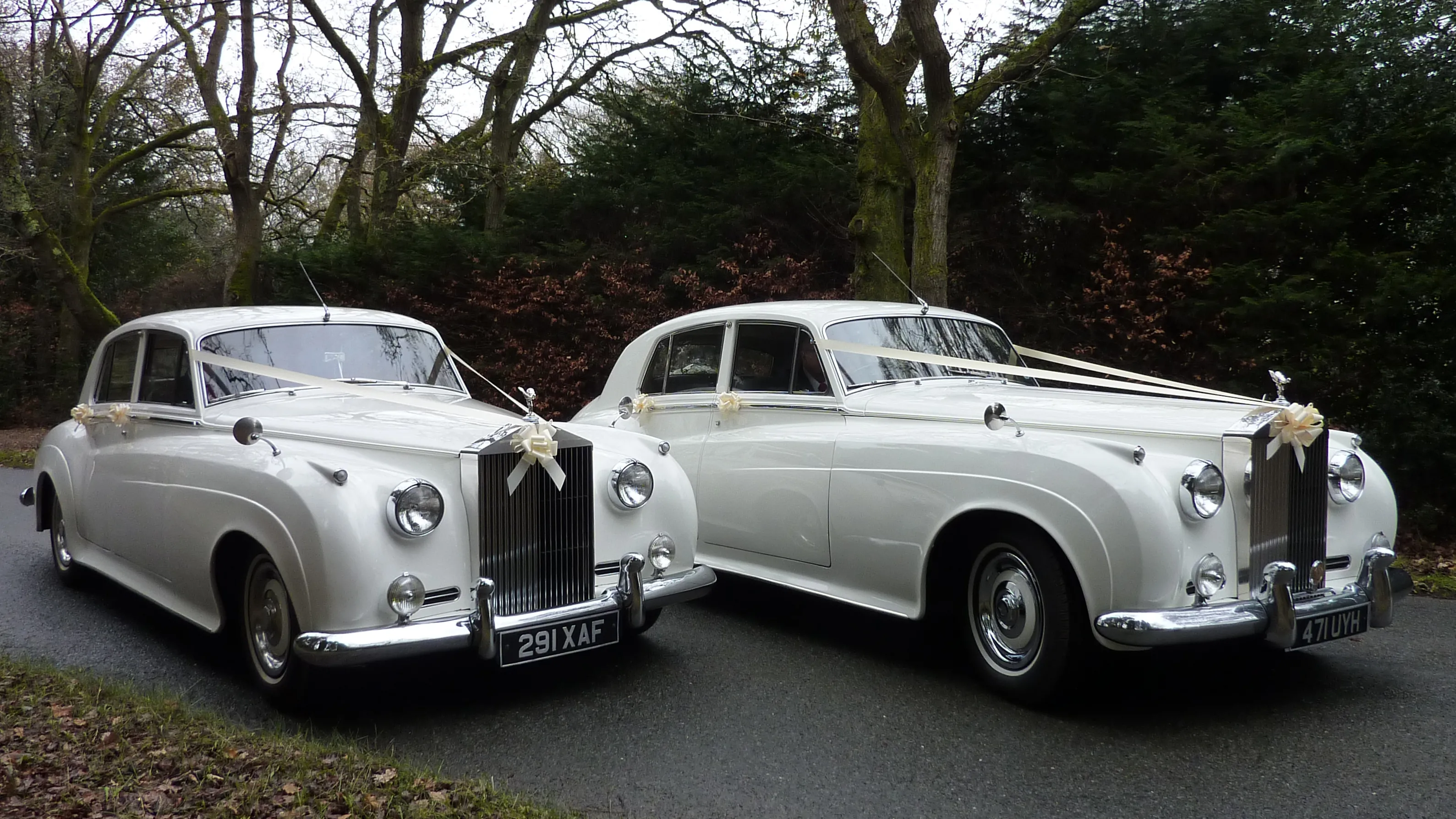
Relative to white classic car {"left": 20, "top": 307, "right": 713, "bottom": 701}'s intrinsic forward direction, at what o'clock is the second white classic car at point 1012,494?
The second white classic car is roughly at 11 o'clock from the white classic car.

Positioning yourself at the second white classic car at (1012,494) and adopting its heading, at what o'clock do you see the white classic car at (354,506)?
The white classic car is roughly at 4 o'clock from the second white classic car.

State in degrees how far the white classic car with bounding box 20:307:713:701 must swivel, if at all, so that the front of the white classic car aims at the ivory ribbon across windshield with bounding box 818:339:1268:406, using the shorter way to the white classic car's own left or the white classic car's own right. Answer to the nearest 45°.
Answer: approximately 45° to the white classic car's own left

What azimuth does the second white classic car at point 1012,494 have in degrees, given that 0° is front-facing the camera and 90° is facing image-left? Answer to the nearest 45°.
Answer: approximately 315°

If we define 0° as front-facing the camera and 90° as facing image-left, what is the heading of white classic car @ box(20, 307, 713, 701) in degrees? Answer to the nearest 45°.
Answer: approximately 315°
